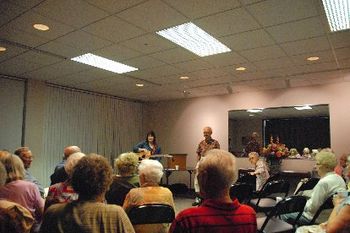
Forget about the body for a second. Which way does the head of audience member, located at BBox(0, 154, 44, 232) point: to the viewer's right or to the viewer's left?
to the viewer's right

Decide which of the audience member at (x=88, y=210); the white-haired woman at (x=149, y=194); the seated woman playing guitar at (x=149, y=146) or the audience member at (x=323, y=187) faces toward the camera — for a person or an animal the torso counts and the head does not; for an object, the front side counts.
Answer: the seated woman playing guitar

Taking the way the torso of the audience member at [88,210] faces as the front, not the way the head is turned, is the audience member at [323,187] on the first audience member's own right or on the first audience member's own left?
on the first audience member's own right

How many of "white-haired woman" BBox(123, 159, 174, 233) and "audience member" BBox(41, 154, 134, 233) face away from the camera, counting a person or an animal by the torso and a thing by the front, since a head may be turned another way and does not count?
2

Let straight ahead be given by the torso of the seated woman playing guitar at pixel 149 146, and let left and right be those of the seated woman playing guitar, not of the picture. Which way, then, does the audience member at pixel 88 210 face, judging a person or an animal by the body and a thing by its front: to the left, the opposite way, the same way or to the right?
the opposite way

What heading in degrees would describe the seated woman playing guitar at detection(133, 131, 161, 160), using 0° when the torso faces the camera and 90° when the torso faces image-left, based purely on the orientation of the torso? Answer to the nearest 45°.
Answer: approximately 0°

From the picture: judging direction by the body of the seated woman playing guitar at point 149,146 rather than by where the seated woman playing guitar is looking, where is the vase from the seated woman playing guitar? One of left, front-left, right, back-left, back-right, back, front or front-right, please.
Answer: left

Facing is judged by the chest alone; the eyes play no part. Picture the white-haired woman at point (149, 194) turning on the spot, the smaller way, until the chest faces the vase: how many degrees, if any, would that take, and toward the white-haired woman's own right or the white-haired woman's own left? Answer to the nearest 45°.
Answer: approximately 45° to the white-haired woman's own right

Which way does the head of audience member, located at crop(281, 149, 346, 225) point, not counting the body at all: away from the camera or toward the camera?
away from the camera

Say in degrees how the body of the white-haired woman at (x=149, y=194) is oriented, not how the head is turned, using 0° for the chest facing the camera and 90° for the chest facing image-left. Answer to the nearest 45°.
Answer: approximately 180°

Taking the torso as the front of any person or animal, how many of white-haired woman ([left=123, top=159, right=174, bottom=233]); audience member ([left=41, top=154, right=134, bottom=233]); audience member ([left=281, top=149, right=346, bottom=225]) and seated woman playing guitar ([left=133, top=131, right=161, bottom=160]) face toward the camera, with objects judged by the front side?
1

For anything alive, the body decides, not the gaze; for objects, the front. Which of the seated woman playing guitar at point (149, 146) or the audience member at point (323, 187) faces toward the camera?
the seated woman playing guitar

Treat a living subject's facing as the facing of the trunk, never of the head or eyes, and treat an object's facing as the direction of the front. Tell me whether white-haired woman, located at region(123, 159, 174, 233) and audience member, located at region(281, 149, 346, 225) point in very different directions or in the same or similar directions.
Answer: same or similar directions

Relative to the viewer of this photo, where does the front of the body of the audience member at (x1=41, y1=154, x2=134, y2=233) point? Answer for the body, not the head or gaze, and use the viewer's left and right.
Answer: facing away from the viewer

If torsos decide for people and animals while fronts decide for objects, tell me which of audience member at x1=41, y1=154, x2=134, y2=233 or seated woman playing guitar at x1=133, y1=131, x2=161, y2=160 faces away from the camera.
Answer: the audience member

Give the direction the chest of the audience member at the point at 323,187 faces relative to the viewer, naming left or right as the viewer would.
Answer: facing away from the viewer and to the left of the viewer
